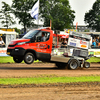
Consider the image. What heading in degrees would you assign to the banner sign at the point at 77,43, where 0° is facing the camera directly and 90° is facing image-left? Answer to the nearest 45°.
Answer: approximately 0°
